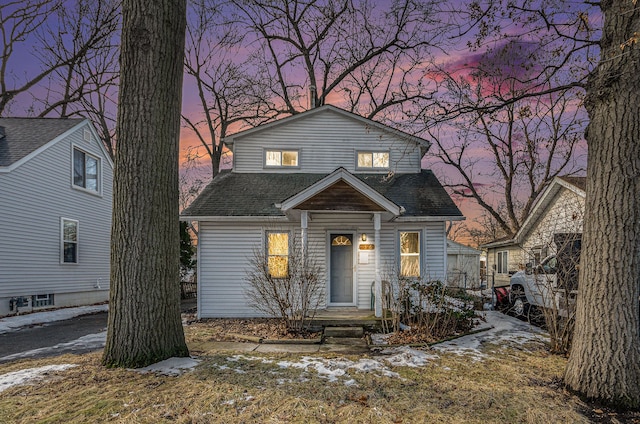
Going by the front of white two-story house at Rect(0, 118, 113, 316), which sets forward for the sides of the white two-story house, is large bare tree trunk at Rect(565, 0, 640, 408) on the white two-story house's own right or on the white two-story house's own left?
on the white two-story house's own left

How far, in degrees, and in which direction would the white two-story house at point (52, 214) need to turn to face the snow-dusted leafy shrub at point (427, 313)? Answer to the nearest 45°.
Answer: approximately 90° to its left

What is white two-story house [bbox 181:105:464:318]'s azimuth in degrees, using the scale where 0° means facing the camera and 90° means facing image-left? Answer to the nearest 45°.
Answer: approximately 0°

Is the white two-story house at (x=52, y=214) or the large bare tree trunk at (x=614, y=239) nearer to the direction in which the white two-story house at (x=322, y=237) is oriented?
the large bare tree trunk

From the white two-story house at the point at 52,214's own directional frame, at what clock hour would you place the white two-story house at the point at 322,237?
the white two-story house at the point at 322,237 is roughly at 9 o'clock from the white two-story house at the point at 52,214.

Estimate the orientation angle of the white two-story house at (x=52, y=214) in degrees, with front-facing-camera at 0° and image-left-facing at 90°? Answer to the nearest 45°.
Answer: approximately 45°

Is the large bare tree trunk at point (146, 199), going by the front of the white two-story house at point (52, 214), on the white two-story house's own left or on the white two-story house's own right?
on the white two-story house's own left
